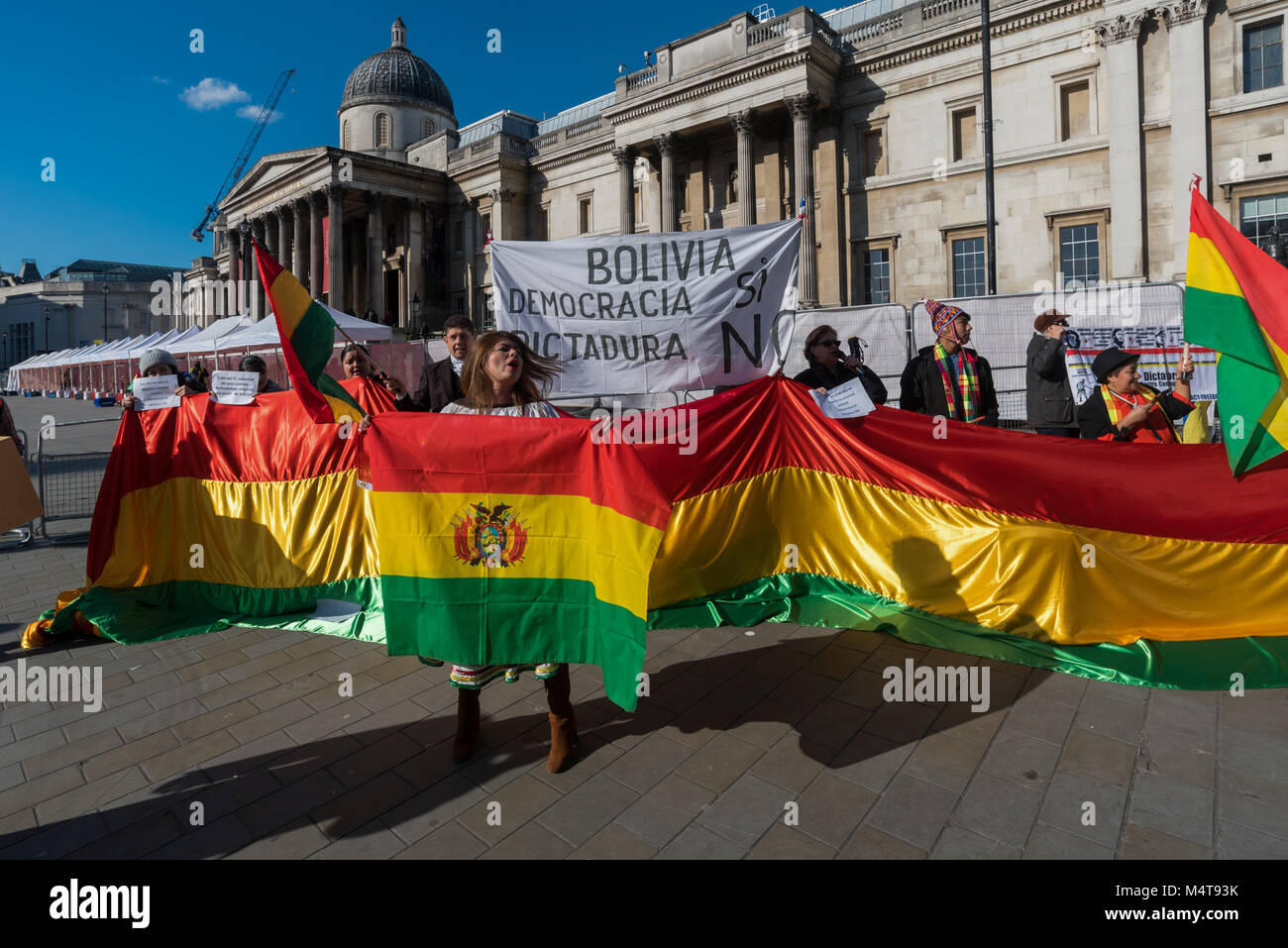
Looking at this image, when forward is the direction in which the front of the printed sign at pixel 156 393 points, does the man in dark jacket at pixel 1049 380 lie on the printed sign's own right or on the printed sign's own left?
on the printed sign's own left

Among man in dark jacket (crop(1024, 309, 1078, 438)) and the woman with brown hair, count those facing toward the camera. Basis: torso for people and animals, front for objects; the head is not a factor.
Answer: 1

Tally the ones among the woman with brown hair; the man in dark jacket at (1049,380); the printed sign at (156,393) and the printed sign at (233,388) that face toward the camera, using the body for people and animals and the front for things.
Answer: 3
